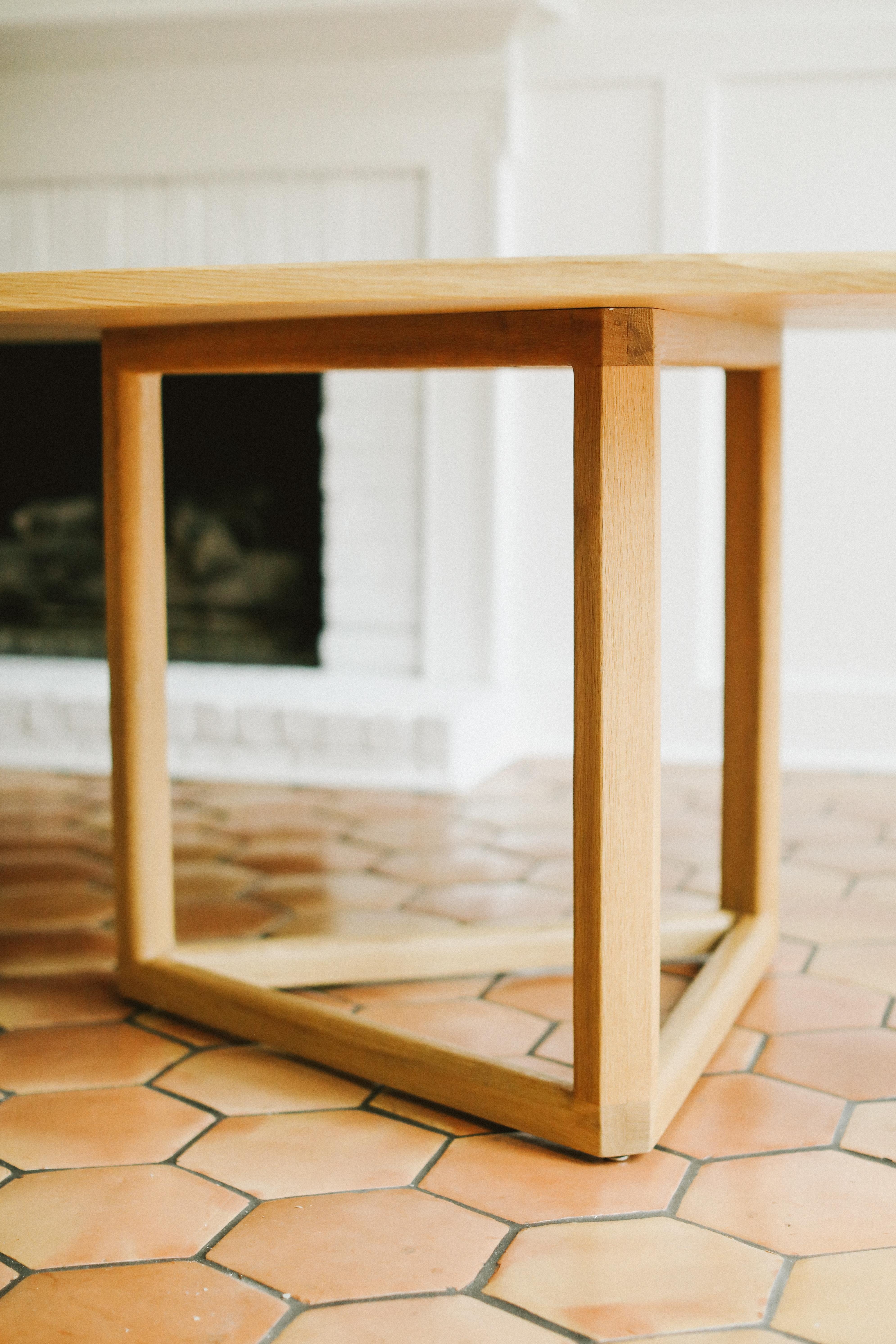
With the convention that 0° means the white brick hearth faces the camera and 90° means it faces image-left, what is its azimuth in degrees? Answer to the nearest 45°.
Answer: approximately 0°

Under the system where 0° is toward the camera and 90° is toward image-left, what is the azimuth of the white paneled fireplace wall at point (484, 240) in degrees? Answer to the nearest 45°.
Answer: approximately 0°

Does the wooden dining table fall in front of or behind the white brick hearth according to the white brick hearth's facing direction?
in front

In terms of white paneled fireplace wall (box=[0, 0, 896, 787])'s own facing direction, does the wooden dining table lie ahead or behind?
ahead
